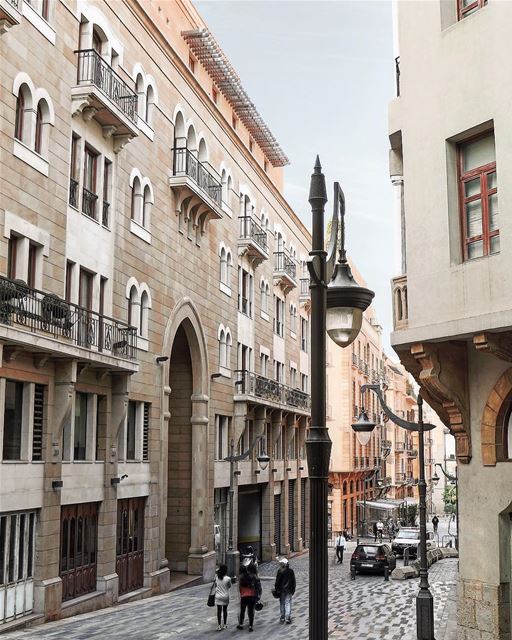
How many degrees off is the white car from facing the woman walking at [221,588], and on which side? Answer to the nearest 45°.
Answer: approximately 45° to its left

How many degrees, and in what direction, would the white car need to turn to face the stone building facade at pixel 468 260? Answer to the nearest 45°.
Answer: approximately 45° to its left

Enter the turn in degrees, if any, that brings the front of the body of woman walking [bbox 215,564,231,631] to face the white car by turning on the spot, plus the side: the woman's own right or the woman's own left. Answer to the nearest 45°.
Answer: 0° — they already face it

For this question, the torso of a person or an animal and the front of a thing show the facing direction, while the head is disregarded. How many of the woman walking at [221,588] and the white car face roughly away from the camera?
1

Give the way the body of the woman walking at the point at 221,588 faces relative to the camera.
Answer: away from the camera

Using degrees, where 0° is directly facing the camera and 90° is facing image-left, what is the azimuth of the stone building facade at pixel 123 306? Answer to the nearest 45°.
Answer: approximately 315°

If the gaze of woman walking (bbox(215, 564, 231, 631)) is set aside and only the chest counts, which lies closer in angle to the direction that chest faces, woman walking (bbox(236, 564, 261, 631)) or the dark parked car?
the dark parked car

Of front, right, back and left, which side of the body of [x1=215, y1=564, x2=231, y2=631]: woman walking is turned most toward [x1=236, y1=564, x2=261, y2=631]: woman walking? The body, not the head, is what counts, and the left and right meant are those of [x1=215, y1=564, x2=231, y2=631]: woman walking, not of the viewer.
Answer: right

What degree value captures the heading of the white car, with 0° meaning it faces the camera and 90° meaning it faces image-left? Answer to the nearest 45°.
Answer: approximately 45°

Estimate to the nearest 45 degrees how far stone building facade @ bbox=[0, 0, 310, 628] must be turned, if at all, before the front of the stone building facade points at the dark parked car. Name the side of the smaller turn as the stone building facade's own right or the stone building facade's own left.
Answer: approximately 90° to the stone building facade's own left

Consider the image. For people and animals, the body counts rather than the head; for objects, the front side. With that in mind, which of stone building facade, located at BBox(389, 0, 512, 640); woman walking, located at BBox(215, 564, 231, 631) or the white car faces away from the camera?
the woman walking
